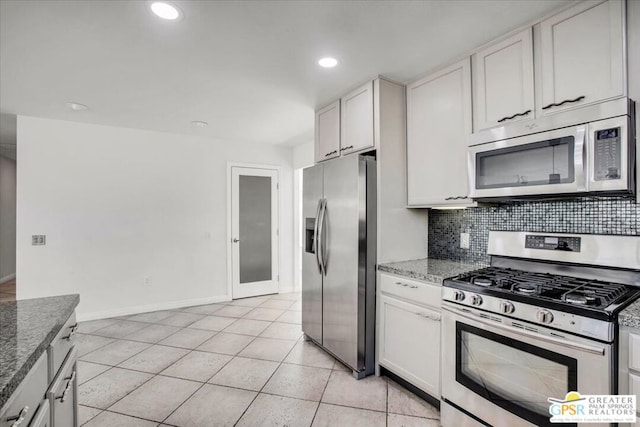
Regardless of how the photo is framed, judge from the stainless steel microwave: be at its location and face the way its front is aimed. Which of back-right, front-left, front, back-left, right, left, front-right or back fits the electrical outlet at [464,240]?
right

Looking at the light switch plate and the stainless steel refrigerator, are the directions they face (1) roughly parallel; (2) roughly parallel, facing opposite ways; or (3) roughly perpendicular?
roughly perpendicular

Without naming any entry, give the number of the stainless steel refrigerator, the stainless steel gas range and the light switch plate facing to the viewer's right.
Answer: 0

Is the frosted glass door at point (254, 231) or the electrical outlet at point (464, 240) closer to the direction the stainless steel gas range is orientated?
the frosted glass door

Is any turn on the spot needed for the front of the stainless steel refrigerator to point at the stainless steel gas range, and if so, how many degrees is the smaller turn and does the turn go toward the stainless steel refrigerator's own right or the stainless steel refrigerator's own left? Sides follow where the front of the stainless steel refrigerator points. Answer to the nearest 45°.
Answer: approximately 90° to the stainless steel refrigerator's own left

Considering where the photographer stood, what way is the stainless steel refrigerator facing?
facing the viewer and to the left of the viewer

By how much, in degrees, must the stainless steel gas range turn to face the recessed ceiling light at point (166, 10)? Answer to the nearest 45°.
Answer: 0° — it already faces it

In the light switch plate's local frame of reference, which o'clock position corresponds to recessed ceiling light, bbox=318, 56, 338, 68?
The recessed ceiling light is roughly at 11 o'clock from the light switch plate.

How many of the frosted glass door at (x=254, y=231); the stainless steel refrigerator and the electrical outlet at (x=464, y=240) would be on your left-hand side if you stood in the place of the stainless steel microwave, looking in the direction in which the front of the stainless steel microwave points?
0

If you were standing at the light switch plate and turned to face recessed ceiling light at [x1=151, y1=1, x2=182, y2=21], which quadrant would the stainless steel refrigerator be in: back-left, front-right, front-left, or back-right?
front-left

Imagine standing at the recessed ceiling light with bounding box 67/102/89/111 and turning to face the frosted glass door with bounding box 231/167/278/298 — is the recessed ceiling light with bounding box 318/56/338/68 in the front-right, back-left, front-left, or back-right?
front-right

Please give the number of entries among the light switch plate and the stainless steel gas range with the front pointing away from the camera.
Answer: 0

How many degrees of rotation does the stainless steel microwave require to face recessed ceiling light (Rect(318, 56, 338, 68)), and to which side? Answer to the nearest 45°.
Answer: approximately 45° to its right

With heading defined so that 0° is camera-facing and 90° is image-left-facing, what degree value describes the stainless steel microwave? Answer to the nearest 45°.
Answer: approximately 45°

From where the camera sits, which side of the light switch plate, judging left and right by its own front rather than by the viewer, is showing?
front

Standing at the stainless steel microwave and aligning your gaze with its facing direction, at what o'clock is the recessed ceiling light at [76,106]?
The recessed ceiling light is roughly at 1 o'clock from the stainless steel microwave.
